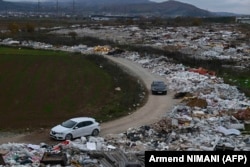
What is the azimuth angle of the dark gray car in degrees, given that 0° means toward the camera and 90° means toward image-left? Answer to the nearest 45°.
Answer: approximately 0°

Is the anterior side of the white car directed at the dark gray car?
no

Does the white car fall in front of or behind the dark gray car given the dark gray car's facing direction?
in front
